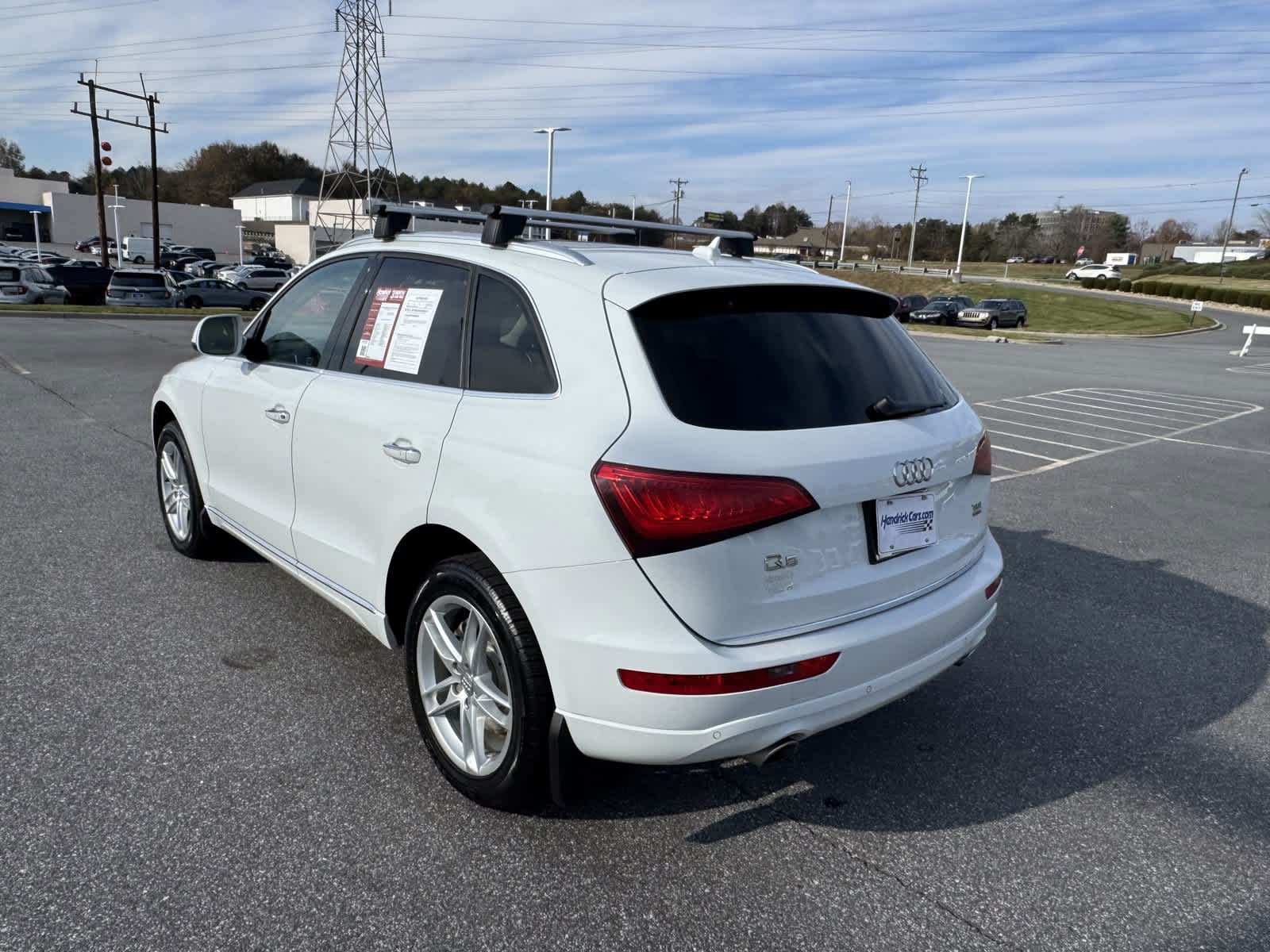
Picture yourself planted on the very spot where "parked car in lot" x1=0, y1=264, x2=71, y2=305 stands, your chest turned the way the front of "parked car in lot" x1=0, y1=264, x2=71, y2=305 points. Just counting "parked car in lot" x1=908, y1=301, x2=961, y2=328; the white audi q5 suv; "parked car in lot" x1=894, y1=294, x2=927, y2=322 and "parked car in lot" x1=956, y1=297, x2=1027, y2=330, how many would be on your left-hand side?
0

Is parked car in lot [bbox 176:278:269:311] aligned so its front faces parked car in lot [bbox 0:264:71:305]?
no

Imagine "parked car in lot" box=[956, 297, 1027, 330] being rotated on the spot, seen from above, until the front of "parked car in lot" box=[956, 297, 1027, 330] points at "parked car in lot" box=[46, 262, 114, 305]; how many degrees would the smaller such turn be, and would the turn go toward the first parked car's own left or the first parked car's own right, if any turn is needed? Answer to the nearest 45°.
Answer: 0° — it already faces it

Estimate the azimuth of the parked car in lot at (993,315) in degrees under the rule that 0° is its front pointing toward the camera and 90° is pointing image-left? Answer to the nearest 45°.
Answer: approximately 45°

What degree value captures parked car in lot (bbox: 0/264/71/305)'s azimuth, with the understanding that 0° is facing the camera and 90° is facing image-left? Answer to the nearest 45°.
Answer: approximately 225°

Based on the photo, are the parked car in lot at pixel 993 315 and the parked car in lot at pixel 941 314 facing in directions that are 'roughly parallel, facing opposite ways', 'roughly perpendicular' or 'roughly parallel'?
roughly parallel

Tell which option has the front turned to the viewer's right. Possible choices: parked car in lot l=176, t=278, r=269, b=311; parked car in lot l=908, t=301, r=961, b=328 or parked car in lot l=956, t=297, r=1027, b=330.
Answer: parked car in lot l=176, t=278, r=269, b=311

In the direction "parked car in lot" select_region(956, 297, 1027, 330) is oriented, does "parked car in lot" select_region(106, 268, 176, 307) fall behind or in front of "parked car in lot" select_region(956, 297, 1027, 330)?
in front

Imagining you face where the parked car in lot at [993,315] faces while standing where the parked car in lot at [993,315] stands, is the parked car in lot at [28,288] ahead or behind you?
ahead

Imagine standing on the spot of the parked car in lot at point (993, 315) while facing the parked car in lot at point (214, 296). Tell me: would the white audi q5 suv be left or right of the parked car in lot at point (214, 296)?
left

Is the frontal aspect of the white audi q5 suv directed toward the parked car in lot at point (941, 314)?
no

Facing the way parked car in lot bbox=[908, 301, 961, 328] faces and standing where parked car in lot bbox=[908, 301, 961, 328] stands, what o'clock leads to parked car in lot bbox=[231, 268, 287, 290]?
parked car in lot bbox=[231, 268, 287, 290] is roughly at 1 o'clock from parked car in lot bbox=[908, 301, 961, 328].

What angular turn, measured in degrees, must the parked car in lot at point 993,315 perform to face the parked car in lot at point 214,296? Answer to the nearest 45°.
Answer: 0° — it already faces it

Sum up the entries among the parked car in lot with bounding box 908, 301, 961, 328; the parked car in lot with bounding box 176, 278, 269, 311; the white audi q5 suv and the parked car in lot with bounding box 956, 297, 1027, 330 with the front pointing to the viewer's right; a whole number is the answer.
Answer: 1

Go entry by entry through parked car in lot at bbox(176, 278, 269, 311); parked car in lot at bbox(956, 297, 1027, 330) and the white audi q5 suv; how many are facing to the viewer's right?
1
